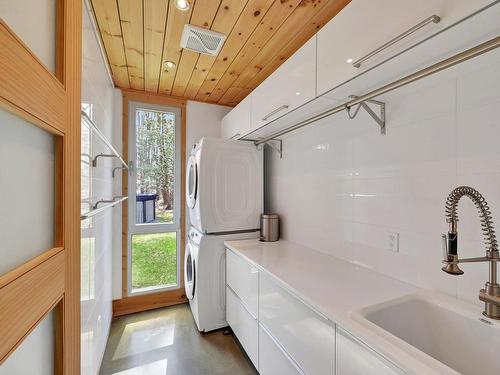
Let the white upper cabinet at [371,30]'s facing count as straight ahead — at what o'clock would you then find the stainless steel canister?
The stainless steel canister is roughly at 3 o'clock from the white upper cabinet.

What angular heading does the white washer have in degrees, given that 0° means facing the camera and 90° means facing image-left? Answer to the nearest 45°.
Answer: approximately 90°

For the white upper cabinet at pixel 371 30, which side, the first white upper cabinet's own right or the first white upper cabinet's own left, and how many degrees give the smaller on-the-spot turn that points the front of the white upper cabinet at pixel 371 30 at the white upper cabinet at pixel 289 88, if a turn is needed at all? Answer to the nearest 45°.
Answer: approximately 90° to the first white upper cabinet's own right

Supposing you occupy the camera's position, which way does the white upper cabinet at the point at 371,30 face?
facing the viewer and to the left of the viewer

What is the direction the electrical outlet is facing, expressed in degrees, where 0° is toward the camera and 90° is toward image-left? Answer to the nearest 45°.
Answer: approximately 45°

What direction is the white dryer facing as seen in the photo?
to the viewer's left
